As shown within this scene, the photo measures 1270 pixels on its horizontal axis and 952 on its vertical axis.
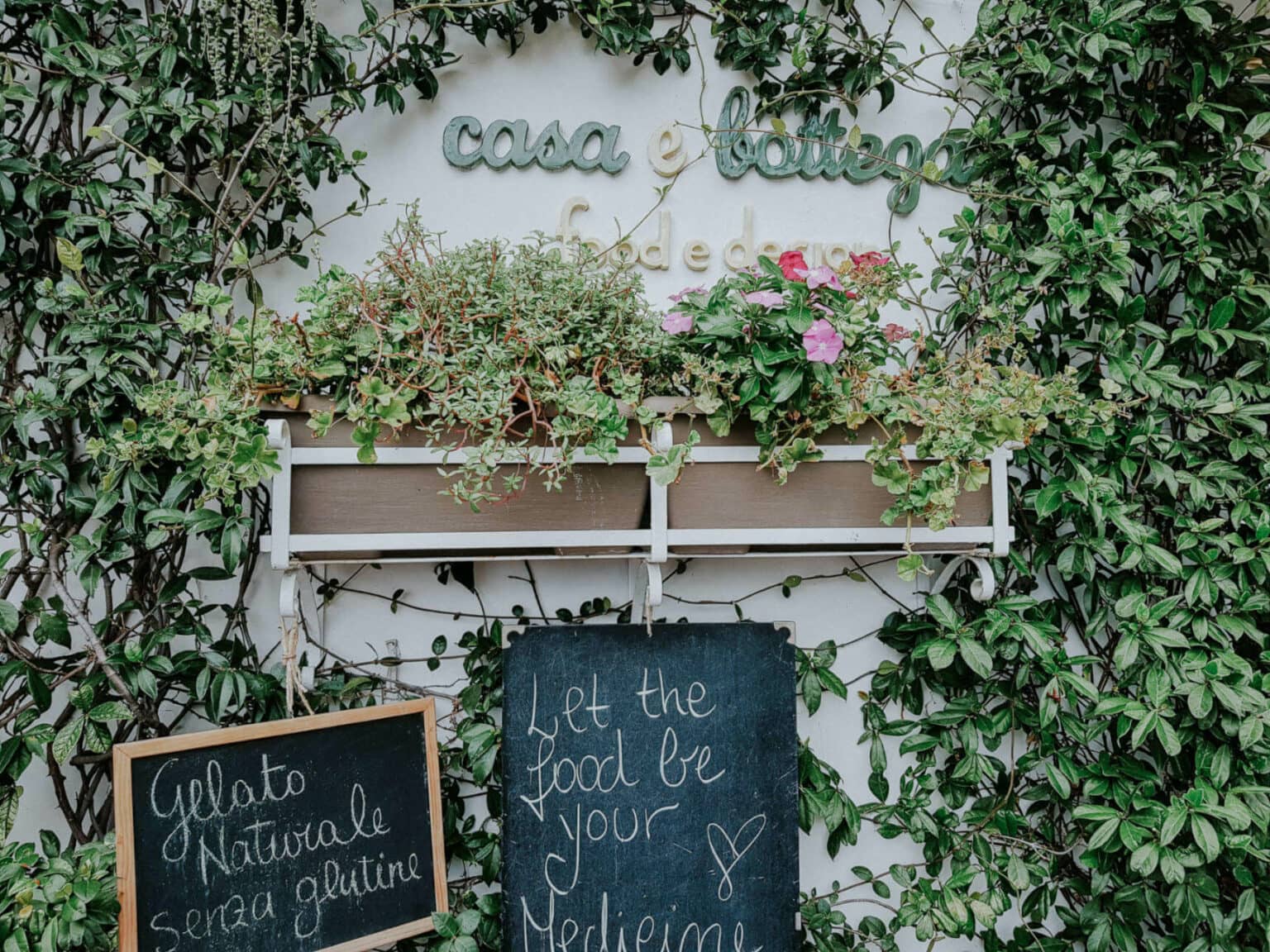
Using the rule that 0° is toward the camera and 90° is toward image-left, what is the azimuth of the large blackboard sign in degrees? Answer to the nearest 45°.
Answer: approximately 0°

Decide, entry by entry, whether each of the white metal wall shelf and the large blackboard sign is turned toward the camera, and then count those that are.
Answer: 2

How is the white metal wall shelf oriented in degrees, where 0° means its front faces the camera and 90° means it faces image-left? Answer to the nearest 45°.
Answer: approximately 0°
